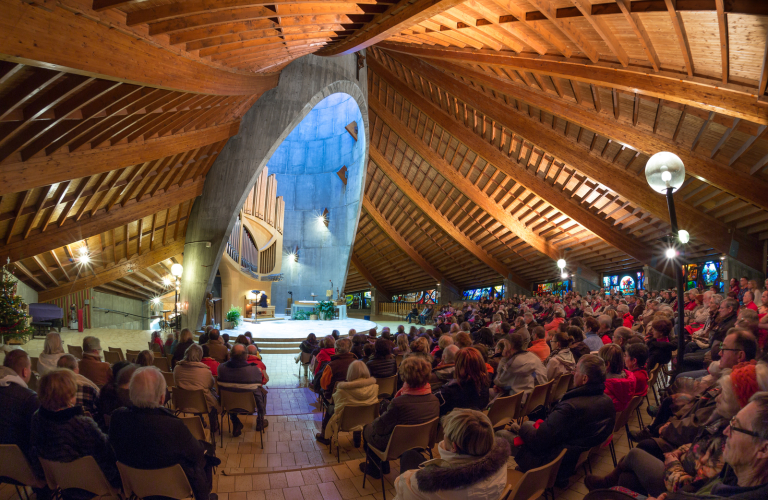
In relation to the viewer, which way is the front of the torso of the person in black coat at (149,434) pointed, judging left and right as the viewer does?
facing away from the viewer and to the right of the viewer

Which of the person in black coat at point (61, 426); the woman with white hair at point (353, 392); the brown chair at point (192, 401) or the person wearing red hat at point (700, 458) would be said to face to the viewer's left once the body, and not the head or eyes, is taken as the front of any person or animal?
the person wearing red hat

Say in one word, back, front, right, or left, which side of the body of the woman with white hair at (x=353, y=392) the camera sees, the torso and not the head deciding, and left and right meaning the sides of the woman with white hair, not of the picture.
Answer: back

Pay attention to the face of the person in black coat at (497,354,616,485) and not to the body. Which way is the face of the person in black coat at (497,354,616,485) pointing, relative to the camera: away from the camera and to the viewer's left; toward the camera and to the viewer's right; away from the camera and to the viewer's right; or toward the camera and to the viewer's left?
away from the camera and to the viewer's left

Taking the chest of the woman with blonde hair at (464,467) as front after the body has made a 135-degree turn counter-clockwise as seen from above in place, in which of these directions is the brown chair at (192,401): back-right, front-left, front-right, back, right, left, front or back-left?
back-right

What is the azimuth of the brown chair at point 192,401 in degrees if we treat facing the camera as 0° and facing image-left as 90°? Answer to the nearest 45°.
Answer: approximately 225°

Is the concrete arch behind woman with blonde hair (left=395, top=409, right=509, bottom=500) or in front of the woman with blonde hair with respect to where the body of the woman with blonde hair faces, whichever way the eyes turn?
in front

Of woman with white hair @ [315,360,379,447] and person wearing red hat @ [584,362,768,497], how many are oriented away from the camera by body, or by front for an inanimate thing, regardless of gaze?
1

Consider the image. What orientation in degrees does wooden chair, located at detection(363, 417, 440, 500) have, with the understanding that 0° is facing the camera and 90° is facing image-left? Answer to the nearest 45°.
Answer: approximately 135°

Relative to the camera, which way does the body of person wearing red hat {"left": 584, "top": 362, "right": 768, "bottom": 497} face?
to the viewer's left

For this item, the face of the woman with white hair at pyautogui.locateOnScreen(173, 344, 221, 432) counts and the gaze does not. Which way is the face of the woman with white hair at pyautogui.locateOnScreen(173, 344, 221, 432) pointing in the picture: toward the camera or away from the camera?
away from the camera

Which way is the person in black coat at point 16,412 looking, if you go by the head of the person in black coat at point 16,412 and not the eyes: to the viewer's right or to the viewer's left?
to the viewer's right

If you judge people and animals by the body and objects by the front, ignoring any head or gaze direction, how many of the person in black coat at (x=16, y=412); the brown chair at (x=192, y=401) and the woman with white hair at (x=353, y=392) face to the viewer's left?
0

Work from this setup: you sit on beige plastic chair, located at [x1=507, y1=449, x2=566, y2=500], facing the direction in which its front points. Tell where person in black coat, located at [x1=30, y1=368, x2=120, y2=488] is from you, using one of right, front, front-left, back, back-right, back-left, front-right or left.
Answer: front-left

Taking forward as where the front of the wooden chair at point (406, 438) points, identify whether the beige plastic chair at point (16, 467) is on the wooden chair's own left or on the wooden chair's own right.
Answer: on the wooden chair's own left

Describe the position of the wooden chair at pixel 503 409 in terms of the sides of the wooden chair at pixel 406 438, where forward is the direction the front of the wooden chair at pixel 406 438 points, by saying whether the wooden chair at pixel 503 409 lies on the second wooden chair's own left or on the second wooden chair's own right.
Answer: on the second wooden chair's own right
